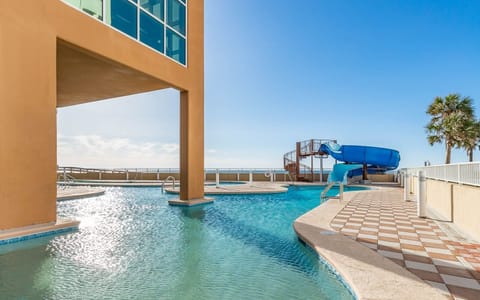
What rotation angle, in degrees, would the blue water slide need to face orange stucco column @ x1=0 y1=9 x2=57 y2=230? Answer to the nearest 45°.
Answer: approximately 45° to its left

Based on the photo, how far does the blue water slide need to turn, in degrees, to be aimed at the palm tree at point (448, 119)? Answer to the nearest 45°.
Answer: approximately 135° to its left

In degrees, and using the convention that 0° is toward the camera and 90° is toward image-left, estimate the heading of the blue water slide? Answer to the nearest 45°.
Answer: approximately 45°

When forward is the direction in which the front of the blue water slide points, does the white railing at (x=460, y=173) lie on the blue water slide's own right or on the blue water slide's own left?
on the blue water slide's own left

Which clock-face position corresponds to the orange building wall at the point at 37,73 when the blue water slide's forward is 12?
The orange building wall is roughly at 11 o'clock from the blue water slide.

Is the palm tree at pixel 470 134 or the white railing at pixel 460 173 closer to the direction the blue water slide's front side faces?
the white railing

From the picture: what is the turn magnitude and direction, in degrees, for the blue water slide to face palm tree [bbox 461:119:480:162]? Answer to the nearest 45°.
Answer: approximately 135° to its left

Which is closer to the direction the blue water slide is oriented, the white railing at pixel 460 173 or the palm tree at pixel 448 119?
the white railing
